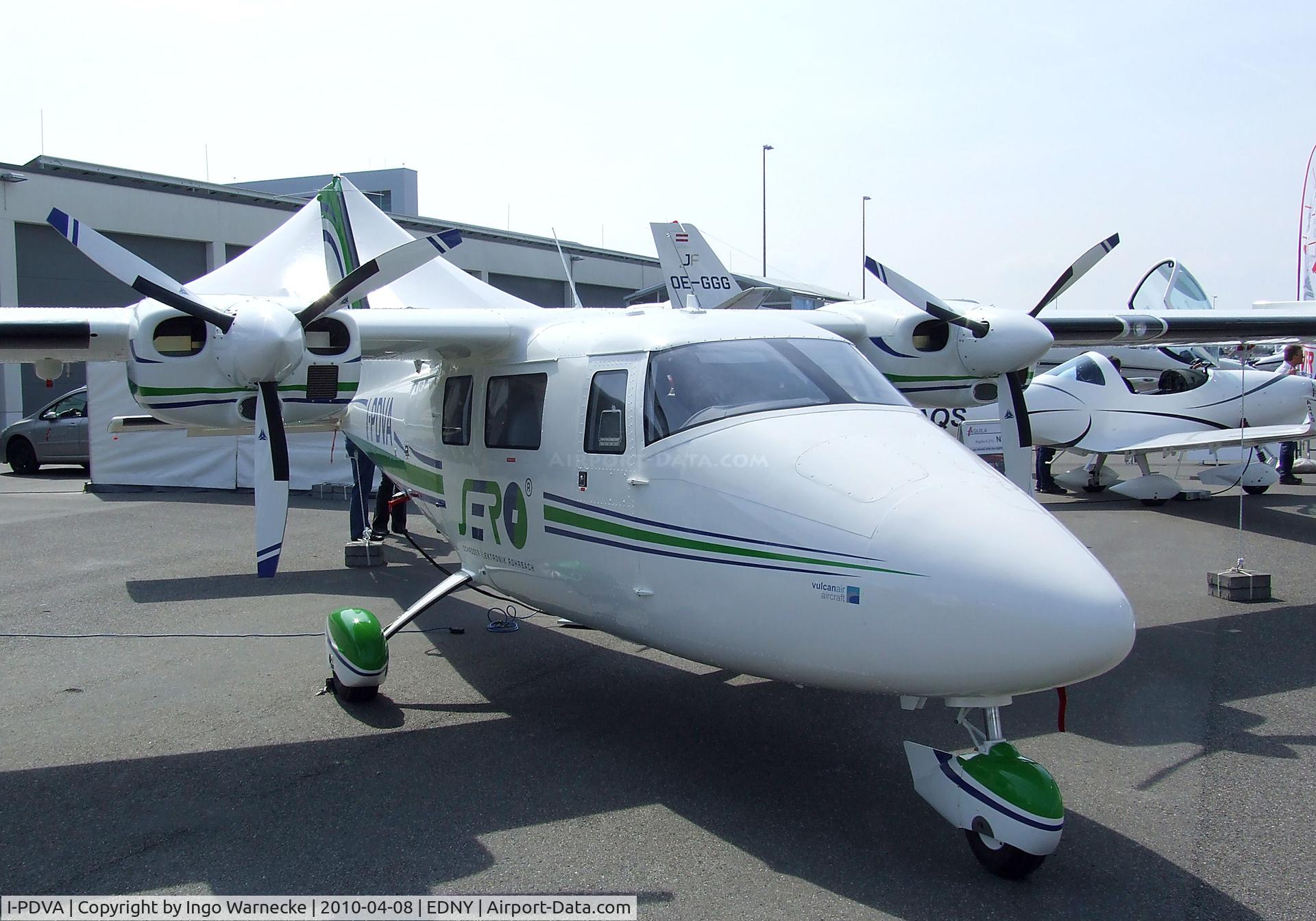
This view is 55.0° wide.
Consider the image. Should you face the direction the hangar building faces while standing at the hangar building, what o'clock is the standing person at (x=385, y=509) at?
The standing person is roughly at 1 o'clock from the hangar building.

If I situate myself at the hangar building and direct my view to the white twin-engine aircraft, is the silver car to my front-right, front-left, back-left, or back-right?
front-right

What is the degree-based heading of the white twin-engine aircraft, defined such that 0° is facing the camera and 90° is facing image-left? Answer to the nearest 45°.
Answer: approximately 315°

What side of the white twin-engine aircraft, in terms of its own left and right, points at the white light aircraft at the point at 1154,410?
left

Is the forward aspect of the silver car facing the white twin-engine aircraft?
no

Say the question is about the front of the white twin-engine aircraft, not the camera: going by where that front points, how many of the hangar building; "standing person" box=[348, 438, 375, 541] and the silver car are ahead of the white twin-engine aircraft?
0

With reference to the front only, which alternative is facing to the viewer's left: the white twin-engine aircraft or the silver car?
the silver car

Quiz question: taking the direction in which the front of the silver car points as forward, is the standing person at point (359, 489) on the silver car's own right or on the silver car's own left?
on the silver car's own left

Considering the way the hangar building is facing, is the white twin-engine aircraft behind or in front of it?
in front

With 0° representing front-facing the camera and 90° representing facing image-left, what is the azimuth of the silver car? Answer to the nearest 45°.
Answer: approximately 90°
